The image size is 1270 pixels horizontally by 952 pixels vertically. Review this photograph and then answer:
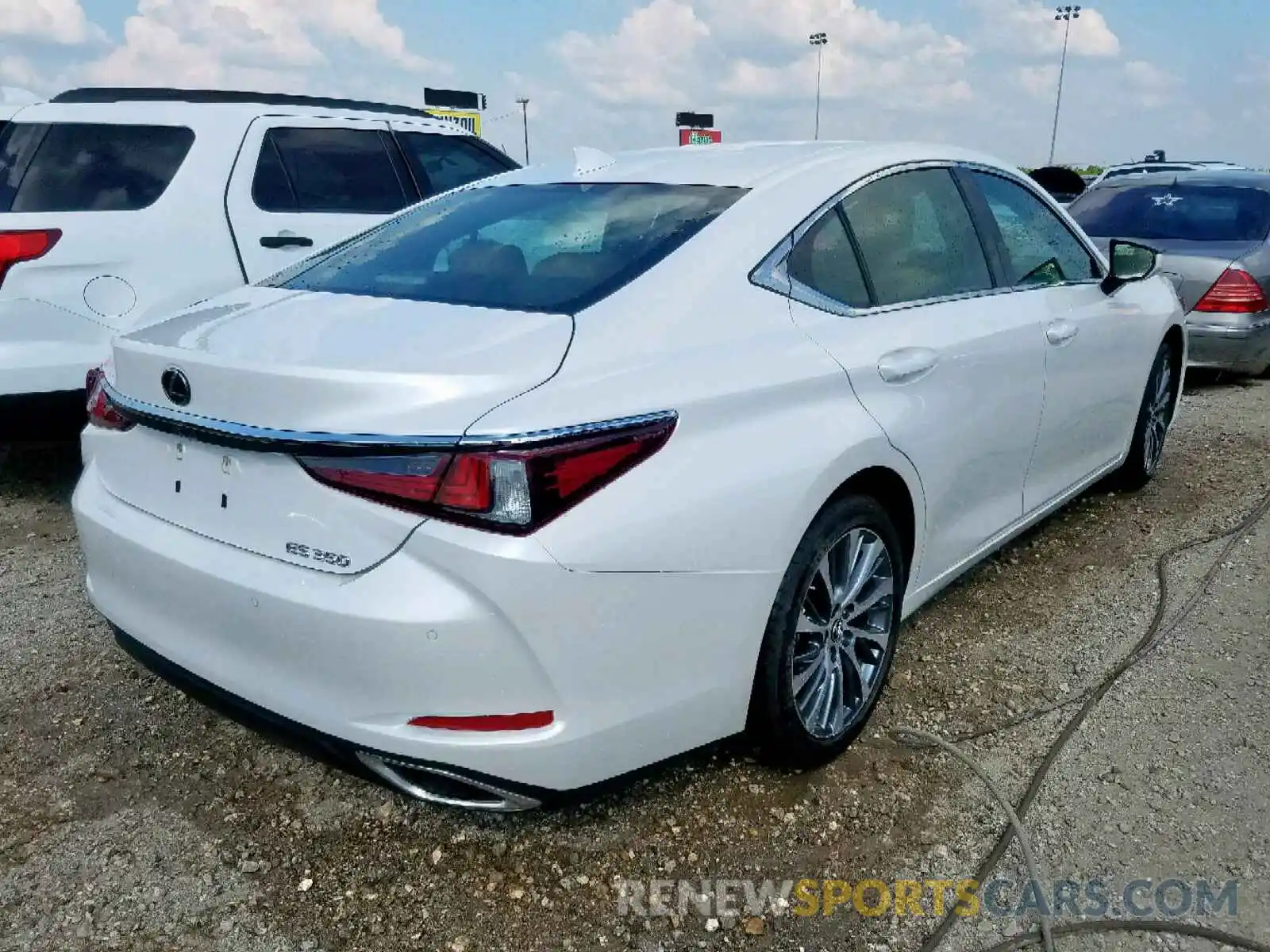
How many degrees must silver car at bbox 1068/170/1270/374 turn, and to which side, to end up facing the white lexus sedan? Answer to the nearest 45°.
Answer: approximately 180°

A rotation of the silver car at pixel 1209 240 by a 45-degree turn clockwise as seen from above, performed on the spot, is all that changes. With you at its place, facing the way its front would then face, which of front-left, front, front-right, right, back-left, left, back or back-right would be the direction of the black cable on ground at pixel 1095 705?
back-right

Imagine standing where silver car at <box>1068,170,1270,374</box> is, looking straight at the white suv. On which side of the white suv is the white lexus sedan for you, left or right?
left

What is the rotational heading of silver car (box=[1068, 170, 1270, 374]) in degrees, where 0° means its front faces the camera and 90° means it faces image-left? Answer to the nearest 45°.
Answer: approximately 180°

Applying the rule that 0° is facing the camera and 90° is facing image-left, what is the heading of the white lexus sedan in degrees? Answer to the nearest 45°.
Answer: approximately 225°

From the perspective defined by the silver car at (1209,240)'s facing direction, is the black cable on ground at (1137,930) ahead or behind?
behind

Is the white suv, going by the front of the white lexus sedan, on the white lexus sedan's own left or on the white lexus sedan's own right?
on the white lexus sedan's own left
